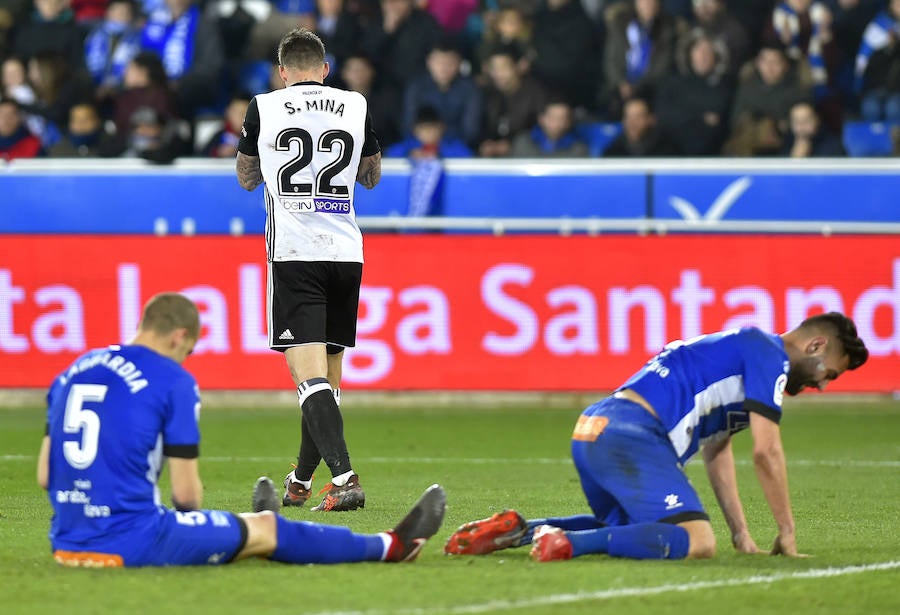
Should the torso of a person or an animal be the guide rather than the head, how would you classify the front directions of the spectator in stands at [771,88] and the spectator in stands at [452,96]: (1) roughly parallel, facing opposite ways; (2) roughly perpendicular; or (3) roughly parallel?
roughly parallel

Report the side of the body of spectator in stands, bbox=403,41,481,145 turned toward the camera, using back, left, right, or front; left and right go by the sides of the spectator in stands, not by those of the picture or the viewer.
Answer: front

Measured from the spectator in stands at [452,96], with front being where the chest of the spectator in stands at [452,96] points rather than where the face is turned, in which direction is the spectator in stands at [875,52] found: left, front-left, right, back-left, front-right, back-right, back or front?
left

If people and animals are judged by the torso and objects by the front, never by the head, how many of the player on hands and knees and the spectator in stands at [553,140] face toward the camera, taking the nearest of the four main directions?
1

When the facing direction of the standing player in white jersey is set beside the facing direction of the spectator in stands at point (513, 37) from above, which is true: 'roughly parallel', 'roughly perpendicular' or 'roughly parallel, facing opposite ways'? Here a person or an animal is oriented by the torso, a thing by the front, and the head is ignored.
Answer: roughly parallel, facing opposite ways

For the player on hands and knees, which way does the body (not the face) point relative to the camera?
to the viewer's right

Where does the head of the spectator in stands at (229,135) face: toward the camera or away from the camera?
toward the camera

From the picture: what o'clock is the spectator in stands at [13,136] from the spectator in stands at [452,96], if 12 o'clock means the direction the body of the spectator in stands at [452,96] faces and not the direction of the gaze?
the spectator in stands at [13,136] is roughly at 3 o'clock from the spectator in stands at [452,96].

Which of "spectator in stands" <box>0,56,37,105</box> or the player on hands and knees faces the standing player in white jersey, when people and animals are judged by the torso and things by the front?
the spectator in stands

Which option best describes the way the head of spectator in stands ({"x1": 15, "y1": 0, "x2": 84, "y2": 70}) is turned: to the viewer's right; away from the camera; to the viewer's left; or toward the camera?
toward the camera

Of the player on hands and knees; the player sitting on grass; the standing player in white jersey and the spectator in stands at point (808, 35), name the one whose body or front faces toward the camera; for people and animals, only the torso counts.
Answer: the spectator in stands

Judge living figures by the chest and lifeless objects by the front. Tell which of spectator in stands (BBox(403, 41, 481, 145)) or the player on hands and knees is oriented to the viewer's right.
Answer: the player on hands and knees

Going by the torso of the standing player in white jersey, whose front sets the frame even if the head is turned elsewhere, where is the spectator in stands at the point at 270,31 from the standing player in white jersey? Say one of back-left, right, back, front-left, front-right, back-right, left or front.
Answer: front

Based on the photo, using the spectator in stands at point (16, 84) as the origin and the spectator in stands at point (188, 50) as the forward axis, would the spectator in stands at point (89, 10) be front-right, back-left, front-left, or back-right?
front-left

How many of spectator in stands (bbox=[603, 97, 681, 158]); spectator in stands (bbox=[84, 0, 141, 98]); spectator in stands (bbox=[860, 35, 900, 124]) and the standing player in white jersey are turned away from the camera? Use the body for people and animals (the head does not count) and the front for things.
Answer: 1

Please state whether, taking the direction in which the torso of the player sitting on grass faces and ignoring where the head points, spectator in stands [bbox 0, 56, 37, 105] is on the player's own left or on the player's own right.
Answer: on the player's own left

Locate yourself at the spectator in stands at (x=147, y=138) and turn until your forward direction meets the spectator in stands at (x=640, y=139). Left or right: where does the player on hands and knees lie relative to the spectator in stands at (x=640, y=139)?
right

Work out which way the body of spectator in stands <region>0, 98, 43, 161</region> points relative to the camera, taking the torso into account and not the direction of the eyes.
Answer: toward the camera

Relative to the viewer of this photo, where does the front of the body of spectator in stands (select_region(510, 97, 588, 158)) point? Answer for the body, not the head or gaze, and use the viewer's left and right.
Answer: facing the viewer

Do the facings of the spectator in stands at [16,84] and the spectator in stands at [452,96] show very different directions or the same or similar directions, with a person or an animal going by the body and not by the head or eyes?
same or similar directions
